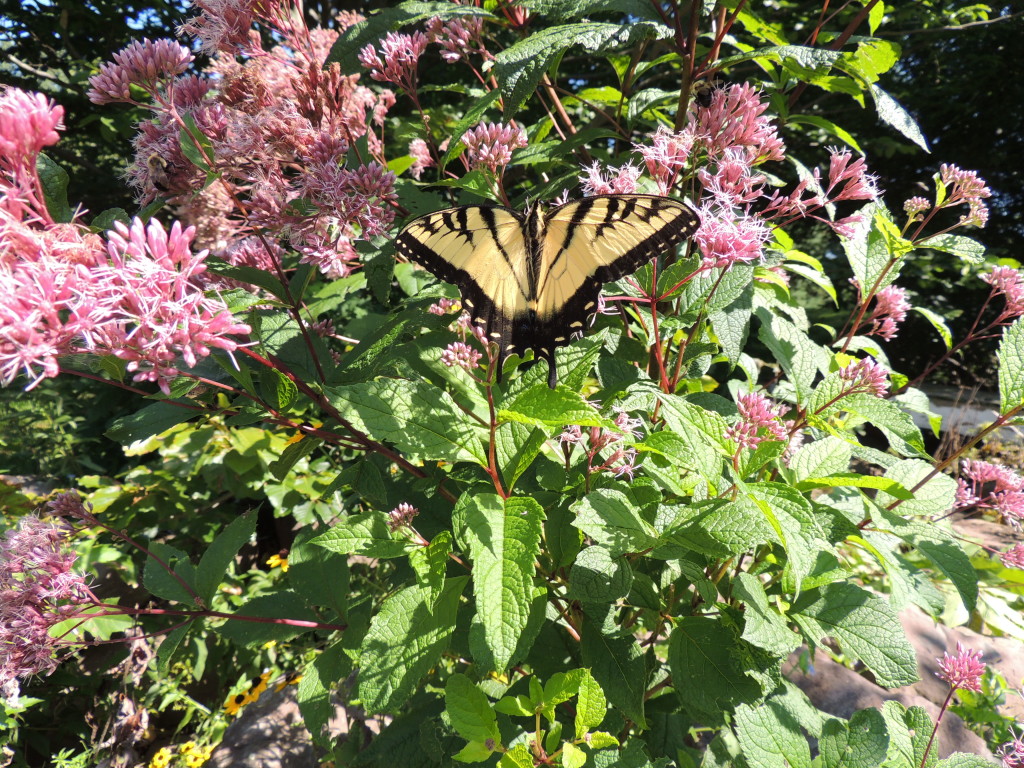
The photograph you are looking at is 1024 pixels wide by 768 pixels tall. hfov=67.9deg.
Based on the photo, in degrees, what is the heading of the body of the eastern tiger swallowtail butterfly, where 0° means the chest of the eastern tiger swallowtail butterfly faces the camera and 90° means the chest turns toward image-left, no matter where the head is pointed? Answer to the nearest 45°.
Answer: approximately 180°
